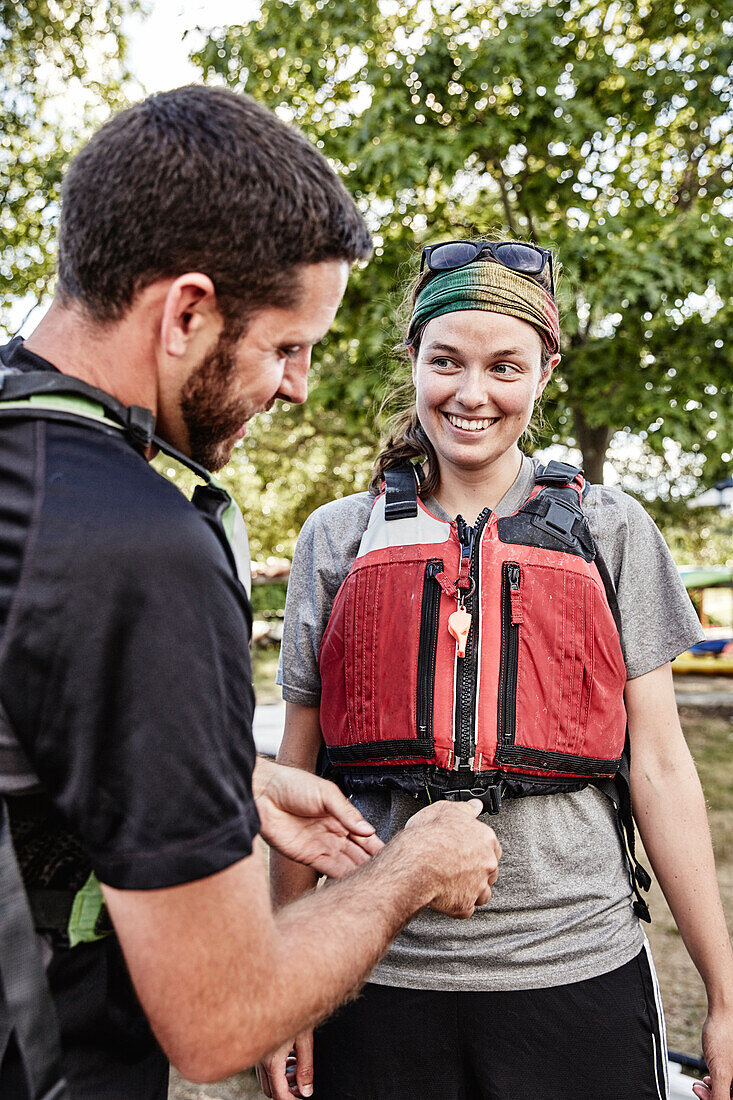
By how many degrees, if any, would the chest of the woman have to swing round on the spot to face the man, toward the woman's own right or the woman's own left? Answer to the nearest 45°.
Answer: approximately 45° to the woman's own right

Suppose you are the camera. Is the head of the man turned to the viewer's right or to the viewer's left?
to the viewer's right

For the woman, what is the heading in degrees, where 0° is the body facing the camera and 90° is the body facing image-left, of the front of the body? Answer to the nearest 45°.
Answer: approximately 0°
